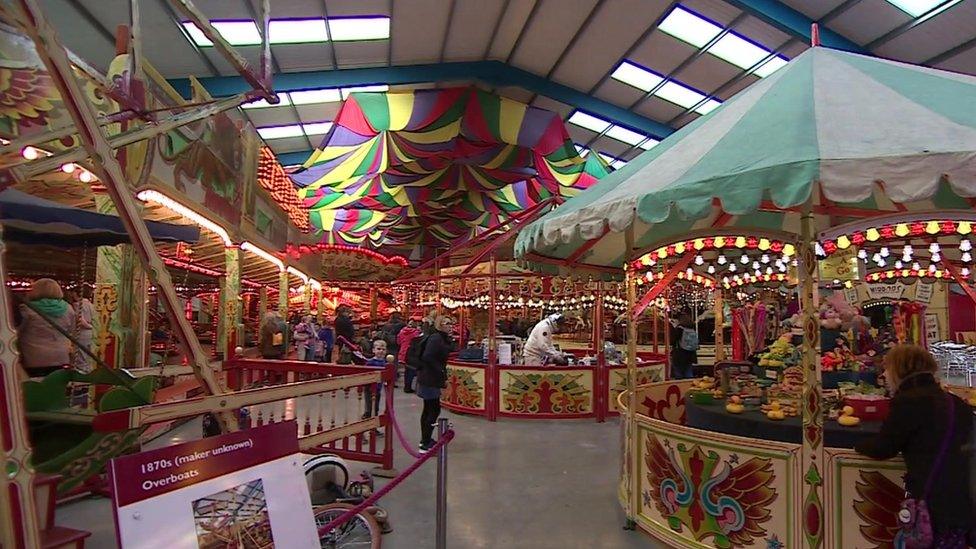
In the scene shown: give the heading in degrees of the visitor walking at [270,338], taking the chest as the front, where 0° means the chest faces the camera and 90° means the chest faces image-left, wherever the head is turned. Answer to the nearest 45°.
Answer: approximately 180°

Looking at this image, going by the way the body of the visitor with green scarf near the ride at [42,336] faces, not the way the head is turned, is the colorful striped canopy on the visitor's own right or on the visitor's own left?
on the visitor's own right

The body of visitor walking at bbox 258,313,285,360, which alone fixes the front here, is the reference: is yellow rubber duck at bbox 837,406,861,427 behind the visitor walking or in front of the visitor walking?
behind

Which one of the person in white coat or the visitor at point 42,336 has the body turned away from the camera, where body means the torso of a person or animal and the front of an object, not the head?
the visitor

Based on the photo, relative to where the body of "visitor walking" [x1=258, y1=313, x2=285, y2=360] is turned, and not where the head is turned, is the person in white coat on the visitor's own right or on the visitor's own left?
on the visitor's own right
